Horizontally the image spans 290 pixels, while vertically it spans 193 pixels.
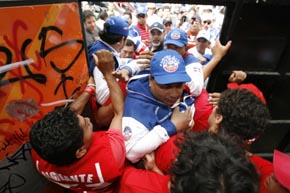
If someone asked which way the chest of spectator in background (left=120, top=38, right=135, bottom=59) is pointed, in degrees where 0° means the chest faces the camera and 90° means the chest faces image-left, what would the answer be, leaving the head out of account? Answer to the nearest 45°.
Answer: approximately 0°

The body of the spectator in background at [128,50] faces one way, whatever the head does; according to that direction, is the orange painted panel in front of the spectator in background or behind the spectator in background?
in front
